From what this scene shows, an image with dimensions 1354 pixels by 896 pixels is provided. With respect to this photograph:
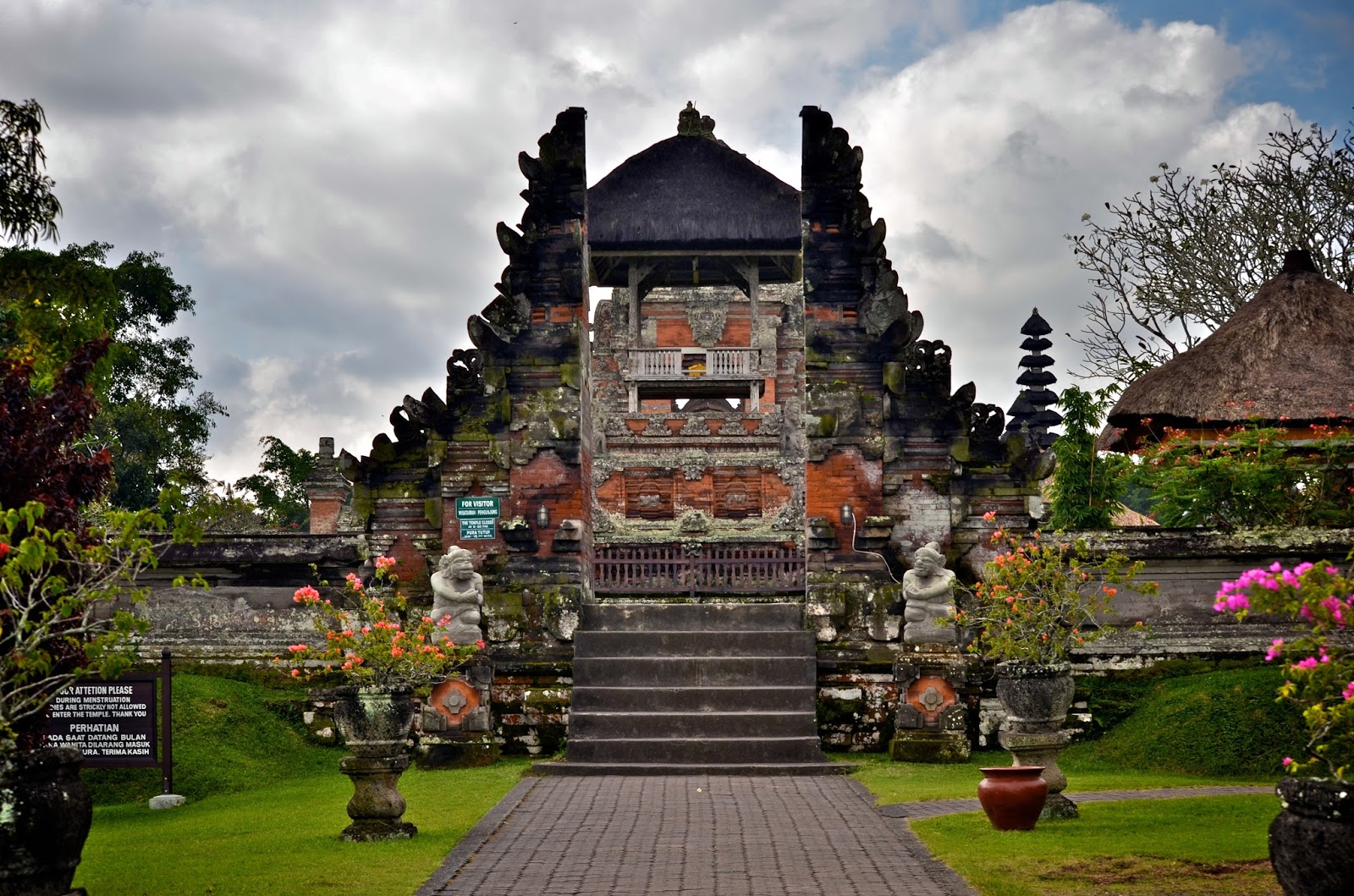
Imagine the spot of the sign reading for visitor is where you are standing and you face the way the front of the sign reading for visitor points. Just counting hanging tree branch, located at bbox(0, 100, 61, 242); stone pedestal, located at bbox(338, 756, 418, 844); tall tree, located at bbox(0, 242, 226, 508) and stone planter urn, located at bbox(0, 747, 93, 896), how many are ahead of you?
2

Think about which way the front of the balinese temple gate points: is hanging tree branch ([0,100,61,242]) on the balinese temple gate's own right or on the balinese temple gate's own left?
on the balinese temple gate's own right

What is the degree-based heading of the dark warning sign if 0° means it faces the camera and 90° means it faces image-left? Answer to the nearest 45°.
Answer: approximately 0°

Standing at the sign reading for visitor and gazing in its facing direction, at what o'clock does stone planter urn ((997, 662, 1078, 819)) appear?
The stone planter urn is roughly at 11 o'clock from the sign reading for visitor.

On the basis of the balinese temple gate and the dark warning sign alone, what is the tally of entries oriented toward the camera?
2

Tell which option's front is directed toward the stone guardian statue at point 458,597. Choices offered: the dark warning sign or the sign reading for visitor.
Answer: the sign reading for visitor

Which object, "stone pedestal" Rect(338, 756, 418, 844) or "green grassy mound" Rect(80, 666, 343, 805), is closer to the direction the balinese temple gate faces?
the stone pedestal

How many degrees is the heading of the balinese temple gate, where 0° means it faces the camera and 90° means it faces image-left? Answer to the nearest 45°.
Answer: approximately 0°

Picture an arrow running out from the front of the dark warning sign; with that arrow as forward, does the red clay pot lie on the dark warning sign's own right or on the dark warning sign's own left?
on the dark warning sign's own left
